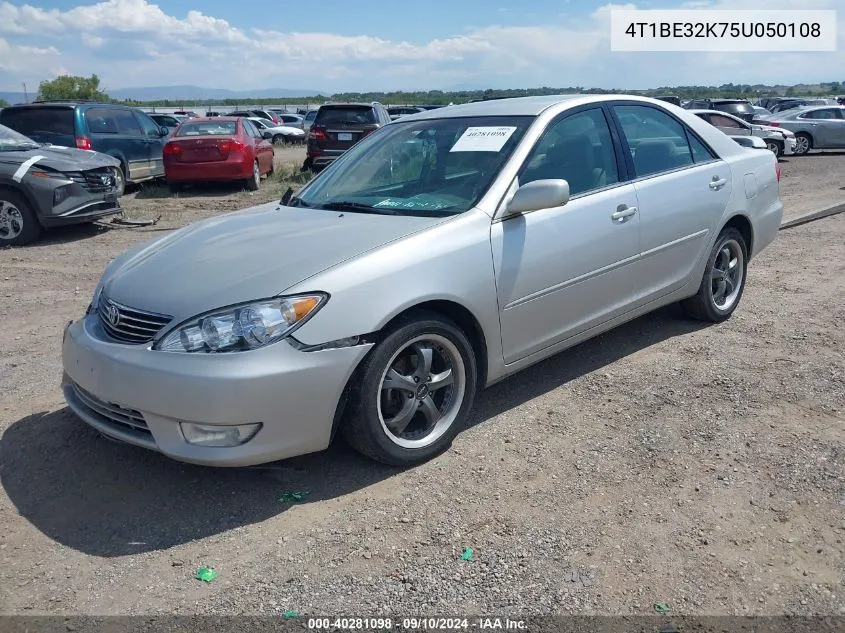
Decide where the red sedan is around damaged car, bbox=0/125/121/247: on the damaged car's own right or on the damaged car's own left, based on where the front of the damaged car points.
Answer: on the damaged car's own left

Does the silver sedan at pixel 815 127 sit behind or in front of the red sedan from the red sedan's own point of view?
in front

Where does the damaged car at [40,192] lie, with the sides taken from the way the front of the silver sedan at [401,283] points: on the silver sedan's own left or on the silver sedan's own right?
on the silver sedan's own right

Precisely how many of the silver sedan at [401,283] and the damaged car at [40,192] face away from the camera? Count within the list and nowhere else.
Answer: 0

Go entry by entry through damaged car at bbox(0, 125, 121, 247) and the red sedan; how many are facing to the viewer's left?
0

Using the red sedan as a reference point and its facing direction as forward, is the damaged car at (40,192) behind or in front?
behind

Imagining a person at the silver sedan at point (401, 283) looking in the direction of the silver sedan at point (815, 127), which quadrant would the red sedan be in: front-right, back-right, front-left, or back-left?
front-left

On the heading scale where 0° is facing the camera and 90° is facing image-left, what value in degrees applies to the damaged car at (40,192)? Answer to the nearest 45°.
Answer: approximately 315°

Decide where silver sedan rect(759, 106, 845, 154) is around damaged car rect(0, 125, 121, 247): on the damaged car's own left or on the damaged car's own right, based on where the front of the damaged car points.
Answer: on the damaged car's own left

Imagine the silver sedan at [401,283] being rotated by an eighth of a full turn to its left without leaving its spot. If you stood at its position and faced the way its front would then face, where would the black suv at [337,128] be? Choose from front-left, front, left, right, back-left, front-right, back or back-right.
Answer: back

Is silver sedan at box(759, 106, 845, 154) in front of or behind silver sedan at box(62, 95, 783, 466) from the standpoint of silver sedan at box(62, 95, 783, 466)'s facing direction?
behind

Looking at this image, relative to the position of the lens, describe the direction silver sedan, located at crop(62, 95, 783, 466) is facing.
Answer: facing the viewer and to the left of the viewer

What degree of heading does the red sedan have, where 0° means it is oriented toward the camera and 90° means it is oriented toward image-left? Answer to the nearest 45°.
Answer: approximately 225°

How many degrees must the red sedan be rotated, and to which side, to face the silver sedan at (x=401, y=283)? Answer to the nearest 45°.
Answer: approximately 135° to its right

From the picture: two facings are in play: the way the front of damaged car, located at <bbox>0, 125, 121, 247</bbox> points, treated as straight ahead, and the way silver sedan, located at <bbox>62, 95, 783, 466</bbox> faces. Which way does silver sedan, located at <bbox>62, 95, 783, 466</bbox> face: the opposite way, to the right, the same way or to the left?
to the right

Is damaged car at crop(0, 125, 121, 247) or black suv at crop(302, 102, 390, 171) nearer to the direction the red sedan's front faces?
the black suv

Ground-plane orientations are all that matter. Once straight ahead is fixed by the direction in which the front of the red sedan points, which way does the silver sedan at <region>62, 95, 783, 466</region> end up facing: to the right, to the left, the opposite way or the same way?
the opposite way

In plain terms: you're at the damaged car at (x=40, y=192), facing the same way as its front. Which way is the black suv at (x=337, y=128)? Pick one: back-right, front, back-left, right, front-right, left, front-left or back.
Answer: left
